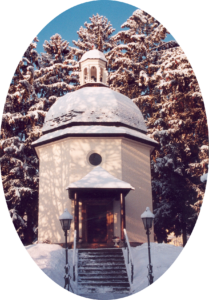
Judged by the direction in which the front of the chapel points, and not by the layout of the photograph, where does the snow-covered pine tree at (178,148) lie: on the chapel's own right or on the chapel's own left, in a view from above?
on the chapel's own left

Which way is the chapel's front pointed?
toward the camera
